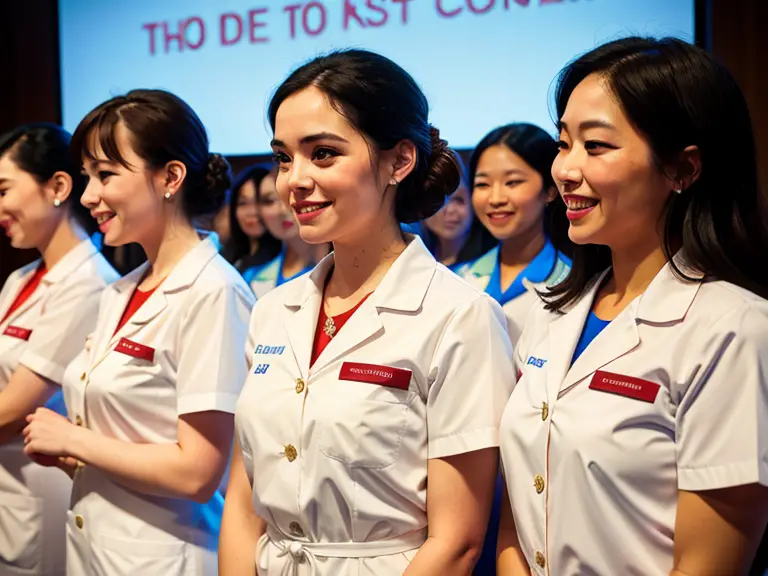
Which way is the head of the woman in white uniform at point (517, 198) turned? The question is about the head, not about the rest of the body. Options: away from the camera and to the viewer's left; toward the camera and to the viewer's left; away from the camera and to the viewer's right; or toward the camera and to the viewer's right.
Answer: toward the camera and to the viewer's left

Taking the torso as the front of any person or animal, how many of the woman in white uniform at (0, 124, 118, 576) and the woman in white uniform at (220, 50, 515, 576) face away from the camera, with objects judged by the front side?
0

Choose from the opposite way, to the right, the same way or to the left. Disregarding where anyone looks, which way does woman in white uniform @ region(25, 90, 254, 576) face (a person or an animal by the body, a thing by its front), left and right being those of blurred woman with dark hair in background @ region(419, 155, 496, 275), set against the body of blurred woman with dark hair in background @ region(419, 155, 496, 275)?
the same way

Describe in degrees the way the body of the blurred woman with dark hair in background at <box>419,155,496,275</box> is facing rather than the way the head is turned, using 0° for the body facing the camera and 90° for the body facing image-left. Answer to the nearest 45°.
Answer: approximately 45°

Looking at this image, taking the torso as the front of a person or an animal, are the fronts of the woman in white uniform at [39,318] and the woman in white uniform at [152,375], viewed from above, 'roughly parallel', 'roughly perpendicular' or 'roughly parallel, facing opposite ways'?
roughly parallel

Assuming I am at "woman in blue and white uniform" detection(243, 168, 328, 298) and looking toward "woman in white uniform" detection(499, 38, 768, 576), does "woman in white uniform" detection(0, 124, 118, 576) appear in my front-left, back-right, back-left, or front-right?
front-right

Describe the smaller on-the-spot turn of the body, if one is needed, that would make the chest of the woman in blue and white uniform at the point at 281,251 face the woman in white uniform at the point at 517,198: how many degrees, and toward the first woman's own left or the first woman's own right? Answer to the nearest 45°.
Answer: approximately 90° to the first woman's own left

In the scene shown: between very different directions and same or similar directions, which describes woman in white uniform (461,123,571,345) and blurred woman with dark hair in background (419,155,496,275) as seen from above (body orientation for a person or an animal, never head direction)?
same or similar directions

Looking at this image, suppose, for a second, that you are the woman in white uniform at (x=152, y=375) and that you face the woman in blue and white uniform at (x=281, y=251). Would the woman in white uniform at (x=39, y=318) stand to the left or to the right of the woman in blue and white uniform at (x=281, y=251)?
left

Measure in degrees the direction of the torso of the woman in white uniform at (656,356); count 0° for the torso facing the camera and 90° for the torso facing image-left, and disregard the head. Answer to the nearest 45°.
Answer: approximately 45°

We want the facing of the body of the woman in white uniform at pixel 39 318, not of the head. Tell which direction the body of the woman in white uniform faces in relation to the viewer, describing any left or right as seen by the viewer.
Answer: facing the viewer and to the left of the viewer

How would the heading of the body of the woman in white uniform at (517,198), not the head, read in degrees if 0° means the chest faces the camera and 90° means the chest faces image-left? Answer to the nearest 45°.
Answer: approximately 45°

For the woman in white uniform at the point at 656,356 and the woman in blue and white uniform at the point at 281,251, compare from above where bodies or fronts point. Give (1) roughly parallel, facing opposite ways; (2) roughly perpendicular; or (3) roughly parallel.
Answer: roughly parallel

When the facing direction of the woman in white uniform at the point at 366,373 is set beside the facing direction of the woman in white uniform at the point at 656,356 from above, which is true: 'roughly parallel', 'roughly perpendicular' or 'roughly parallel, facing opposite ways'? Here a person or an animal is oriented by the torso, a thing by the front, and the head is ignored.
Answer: roughly parallel

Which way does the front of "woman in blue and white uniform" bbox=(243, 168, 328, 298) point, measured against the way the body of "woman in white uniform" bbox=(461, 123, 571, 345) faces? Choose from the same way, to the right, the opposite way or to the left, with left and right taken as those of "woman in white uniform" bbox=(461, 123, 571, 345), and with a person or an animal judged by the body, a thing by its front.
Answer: the same way

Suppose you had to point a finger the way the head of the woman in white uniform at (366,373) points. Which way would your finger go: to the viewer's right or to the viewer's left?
to the viewer's left
